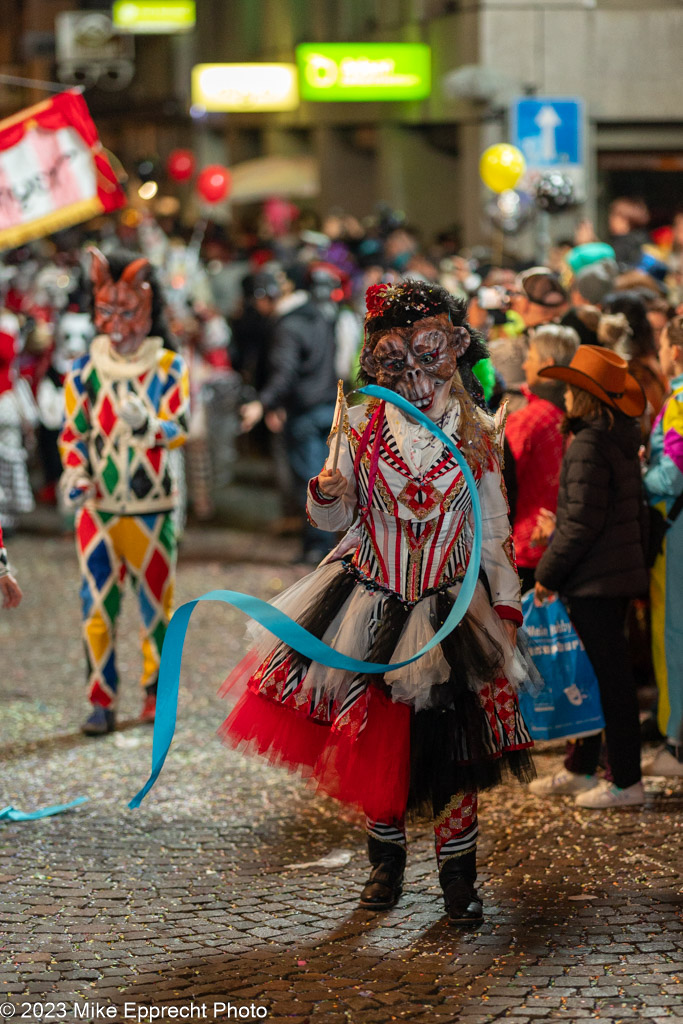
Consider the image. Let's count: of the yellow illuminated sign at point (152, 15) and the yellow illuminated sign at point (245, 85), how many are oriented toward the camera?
2

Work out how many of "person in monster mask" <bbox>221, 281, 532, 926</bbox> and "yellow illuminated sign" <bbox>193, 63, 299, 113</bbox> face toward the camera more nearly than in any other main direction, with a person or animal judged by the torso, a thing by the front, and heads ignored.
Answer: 2

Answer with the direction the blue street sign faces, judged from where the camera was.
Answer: facing the viewer

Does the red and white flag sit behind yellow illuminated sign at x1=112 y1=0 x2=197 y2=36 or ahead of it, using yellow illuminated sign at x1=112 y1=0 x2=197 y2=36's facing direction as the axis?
ahead

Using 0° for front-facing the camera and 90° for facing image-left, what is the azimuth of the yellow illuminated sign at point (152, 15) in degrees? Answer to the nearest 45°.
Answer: approximately 0°

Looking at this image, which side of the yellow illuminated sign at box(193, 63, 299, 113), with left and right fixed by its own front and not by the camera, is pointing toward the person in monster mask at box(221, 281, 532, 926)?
front

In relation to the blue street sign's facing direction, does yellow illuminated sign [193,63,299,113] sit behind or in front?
behind

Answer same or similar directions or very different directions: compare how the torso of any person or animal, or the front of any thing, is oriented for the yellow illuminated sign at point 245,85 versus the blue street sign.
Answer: same or similar directions

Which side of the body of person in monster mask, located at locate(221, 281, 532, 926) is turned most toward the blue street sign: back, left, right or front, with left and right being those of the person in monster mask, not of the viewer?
back

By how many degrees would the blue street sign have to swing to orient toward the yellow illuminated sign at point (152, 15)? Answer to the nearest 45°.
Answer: approximately 135° to its right

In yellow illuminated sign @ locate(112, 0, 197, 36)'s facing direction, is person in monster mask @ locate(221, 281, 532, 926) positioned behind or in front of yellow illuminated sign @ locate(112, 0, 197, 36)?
in front

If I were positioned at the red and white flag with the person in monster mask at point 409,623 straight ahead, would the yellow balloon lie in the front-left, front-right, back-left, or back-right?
back-left

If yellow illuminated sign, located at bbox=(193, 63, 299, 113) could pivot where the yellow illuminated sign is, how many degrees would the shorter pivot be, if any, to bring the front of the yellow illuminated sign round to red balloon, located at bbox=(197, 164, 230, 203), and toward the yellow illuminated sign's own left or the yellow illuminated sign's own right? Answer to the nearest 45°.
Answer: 0° — it already faces it

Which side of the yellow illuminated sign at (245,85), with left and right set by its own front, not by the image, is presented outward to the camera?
front

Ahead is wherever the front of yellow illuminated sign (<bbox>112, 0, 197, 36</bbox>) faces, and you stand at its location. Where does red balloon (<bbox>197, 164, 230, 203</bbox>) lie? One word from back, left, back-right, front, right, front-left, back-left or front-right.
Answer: front

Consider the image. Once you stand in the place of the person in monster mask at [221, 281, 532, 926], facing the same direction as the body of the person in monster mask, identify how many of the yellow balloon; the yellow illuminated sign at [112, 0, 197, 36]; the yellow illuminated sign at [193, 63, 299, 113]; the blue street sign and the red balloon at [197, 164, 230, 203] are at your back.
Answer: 5
